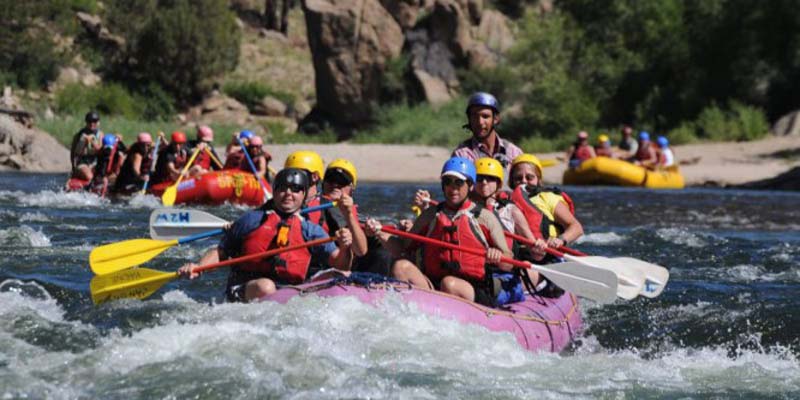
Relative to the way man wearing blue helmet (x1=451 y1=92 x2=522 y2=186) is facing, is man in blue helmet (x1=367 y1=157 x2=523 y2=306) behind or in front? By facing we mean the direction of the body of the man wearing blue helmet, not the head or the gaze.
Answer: in front

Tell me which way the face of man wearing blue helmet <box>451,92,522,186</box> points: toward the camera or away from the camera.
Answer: toward the camera

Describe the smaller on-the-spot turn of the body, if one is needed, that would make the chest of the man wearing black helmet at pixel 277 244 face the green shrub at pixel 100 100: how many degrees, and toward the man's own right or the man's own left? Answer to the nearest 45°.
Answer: approximately 180°

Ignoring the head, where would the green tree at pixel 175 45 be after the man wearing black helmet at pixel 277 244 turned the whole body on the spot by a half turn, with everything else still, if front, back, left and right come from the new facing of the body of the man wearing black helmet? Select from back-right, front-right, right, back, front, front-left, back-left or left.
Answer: front

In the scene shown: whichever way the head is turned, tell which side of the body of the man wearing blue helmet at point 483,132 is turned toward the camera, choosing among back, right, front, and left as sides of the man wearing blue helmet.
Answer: front

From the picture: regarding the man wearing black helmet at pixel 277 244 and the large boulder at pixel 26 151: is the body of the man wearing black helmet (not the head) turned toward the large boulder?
no

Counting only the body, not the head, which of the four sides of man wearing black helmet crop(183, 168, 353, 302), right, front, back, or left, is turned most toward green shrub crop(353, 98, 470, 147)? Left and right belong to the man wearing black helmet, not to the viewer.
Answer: back

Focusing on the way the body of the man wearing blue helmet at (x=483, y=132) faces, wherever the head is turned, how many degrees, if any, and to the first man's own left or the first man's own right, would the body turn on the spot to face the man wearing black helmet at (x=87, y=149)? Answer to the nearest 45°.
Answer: approximately 135° to the first man's own right

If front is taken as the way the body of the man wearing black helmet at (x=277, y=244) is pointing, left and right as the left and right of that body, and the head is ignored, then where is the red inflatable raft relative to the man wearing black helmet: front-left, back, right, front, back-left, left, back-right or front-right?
back

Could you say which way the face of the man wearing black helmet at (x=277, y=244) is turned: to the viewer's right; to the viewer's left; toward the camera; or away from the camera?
toward the camera

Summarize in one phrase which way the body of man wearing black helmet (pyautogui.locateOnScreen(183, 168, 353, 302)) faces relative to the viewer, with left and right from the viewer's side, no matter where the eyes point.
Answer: facing the viewer

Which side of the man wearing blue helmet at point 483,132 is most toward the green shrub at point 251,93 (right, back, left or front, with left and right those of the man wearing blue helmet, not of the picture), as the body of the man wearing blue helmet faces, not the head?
back

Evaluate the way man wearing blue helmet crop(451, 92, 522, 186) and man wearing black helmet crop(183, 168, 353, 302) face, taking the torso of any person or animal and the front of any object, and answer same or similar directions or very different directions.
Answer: same or similar directions

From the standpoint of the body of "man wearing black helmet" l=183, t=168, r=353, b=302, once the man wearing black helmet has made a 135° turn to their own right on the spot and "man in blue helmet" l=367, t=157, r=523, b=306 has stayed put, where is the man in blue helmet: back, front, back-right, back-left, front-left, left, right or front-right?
back-right

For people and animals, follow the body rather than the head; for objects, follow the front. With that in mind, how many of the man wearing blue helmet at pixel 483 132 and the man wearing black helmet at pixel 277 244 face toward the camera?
2

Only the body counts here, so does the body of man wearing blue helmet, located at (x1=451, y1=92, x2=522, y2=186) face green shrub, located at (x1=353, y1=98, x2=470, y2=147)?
no
